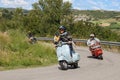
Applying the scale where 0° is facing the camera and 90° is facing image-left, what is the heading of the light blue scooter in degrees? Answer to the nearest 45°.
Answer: approximately 45°

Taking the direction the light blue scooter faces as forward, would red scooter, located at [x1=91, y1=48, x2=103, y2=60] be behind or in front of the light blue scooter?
behind
